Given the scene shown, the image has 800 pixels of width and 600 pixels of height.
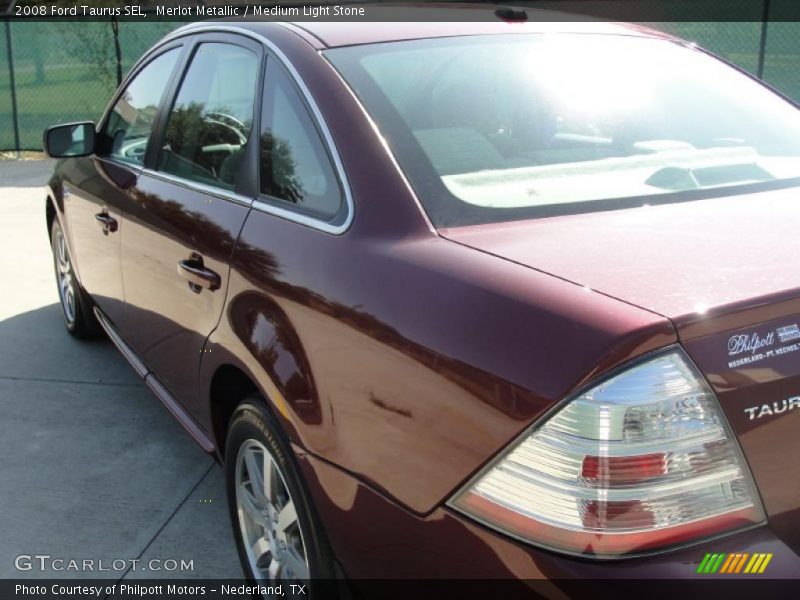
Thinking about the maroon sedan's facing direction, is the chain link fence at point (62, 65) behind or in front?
in front

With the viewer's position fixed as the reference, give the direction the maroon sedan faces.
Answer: facing away from the viewer and to the left of the viewer
